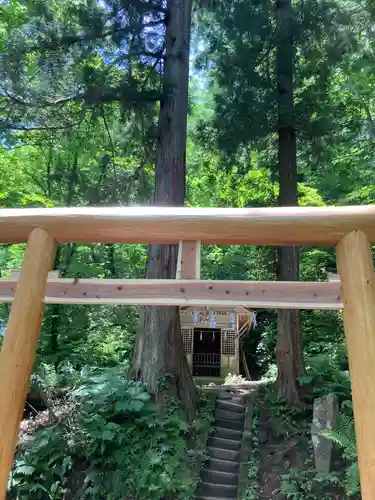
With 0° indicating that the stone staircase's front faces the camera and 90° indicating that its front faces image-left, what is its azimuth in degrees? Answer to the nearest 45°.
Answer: approximately 0°

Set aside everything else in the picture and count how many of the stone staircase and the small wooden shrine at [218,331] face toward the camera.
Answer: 2

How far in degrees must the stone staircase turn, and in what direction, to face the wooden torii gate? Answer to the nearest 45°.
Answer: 0° — it already faces it

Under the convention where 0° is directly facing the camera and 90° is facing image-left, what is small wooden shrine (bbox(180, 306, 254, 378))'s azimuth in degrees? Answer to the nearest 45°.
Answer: approximately 0°

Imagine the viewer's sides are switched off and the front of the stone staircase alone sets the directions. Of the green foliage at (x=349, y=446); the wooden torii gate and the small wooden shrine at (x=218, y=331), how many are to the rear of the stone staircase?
1

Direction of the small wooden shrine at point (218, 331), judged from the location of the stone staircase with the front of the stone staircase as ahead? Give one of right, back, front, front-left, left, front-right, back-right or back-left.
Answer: back
